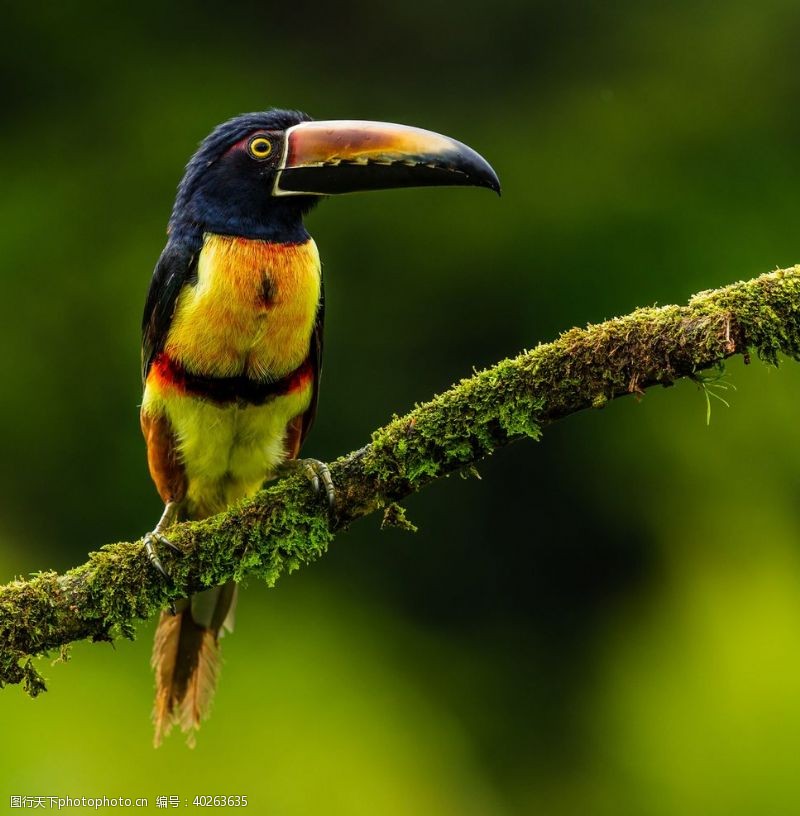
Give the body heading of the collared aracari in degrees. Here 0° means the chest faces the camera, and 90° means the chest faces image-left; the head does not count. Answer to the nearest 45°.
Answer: approximately 315°
